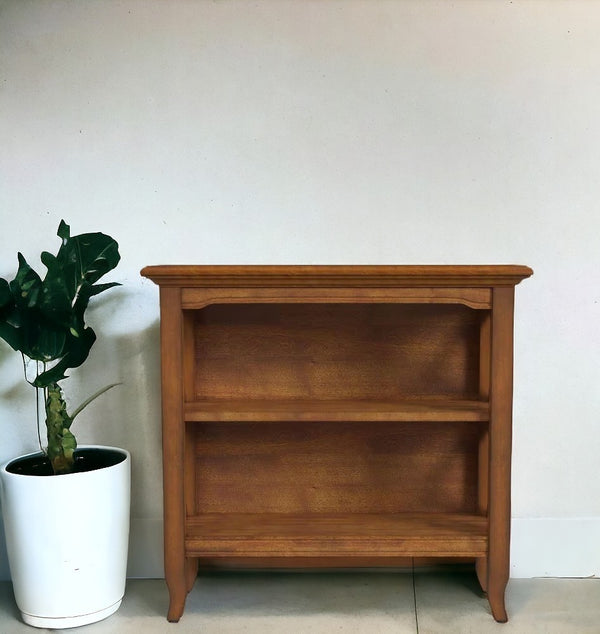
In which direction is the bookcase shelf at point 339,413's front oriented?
toward the camera

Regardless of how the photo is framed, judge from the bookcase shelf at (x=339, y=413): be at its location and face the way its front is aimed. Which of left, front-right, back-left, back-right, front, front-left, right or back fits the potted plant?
right
